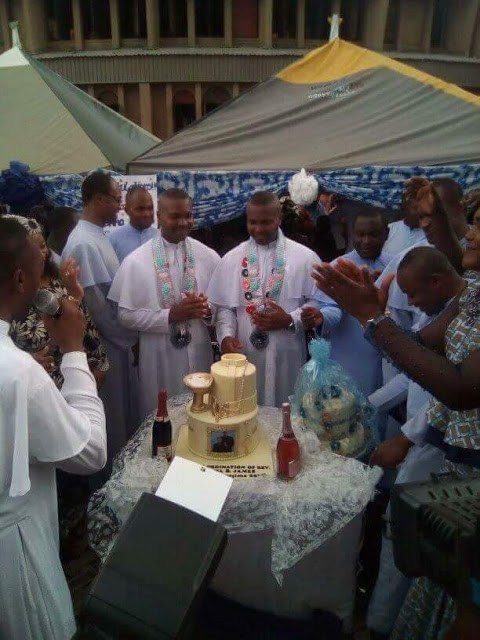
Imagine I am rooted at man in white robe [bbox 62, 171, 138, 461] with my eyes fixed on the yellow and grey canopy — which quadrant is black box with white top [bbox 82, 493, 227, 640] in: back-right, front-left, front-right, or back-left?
back-right

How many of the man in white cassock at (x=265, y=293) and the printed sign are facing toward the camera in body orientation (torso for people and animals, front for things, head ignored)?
2

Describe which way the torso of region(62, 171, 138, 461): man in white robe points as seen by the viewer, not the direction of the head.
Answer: to the viewer's right

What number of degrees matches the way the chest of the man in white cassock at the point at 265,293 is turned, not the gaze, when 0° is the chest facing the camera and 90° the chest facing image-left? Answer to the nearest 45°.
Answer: approximately 0°

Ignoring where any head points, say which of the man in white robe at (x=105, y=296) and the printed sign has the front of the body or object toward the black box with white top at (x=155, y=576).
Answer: the printed sign

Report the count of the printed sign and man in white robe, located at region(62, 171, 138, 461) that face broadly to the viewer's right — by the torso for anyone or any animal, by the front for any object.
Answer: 1

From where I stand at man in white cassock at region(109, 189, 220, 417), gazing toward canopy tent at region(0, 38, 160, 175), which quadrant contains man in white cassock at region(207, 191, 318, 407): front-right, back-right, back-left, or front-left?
back-right

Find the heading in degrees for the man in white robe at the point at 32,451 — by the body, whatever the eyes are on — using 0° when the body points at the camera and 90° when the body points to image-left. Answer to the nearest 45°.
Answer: approximately 225°

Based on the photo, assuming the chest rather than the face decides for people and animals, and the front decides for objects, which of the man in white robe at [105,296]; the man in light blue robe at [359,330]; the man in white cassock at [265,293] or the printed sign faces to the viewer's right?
the man in white robe at [105,296]
